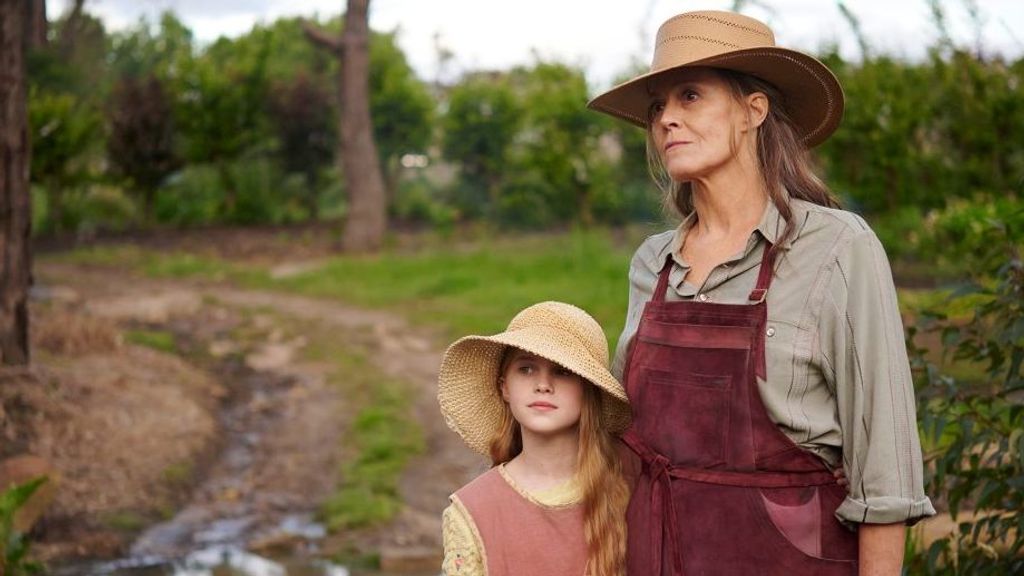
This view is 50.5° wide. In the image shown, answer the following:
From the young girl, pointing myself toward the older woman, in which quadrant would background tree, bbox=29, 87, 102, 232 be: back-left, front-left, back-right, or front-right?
back-left

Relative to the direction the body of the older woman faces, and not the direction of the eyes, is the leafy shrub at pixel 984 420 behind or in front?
behind

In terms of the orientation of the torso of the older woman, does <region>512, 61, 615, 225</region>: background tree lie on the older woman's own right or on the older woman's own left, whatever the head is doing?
on the older woman's own right

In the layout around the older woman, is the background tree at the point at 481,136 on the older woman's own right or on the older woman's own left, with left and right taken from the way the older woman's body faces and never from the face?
on the older woman's own right

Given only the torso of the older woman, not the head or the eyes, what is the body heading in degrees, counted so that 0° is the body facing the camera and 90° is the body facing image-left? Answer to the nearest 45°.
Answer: approximately 45°

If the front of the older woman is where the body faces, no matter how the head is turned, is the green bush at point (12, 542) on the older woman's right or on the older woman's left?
on the older woman's right

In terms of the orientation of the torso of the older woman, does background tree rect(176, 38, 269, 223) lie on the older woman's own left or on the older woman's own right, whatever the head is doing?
on the older woman's own right

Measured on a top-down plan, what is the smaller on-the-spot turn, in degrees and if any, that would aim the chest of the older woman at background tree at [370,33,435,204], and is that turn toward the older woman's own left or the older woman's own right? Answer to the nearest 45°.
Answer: approximately 135° to the older woman's own right

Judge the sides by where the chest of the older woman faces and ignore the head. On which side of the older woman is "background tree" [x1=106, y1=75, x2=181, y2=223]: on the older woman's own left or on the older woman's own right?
on the older woman's own right
